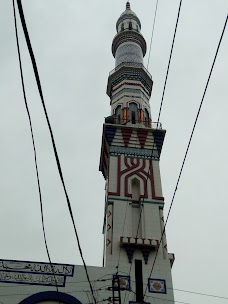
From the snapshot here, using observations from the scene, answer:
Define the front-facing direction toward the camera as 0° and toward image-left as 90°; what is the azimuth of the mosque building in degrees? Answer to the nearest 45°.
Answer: approximately 0°
